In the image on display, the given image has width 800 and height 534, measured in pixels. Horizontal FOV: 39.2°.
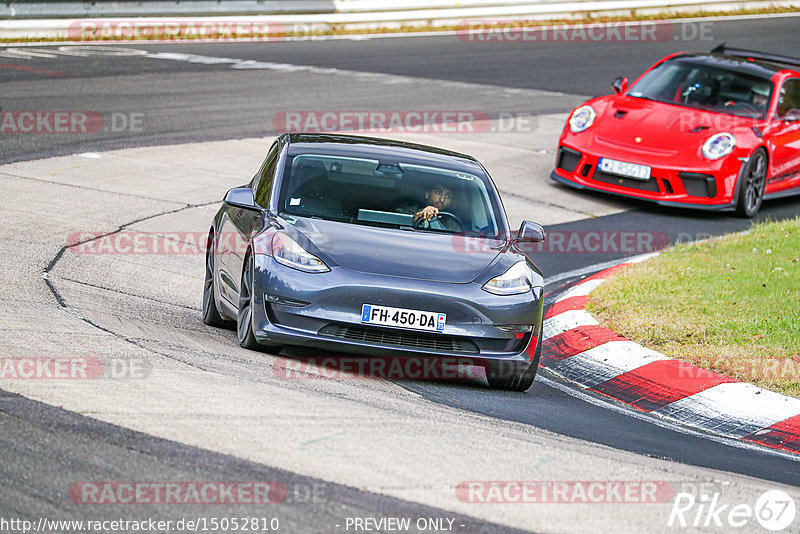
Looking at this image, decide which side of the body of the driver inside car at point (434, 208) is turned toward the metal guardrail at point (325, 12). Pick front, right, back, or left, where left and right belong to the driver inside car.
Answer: back

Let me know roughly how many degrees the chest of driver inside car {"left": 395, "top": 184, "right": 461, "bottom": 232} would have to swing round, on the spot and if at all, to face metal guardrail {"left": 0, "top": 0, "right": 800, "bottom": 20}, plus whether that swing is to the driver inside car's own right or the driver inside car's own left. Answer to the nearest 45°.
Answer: approximately 180°

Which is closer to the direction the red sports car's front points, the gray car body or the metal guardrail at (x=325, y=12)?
the gray car body

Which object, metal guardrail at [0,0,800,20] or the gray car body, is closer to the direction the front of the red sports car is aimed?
the gray car body
